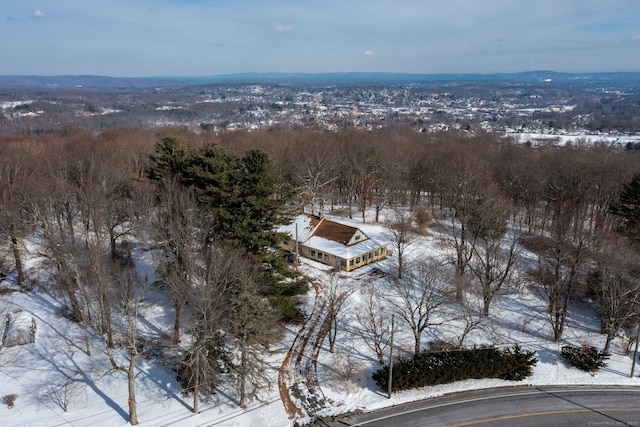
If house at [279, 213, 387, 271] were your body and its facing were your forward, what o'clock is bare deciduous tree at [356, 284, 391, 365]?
The bare deciduous tree is roughly at 1 o'clock from the house.

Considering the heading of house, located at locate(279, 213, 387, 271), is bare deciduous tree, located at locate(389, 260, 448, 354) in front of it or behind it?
in front

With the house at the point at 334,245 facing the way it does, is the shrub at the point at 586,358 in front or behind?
in front

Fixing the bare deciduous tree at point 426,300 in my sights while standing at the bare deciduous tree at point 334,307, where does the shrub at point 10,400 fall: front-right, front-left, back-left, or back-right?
back-right

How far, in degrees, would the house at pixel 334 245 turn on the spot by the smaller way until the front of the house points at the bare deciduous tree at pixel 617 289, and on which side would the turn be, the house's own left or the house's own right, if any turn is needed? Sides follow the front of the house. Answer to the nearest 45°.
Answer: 0° — it already faces it

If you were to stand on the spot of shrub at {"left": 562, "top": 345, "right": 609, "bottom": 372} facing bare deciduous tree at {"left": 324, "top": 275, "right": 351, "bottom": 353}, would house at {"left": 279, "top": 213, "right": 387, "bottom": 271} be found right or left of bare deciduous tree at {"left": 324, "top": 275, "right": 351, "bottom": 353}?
right

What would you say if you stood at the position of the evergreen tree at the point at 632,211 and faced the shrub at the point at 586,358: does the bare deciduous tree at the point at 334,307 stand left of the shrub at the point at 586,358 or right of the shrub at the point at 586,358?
right

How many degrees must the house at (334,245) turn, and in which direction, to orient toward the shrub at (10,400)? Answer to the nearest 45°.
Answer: approximately 90° to its right
